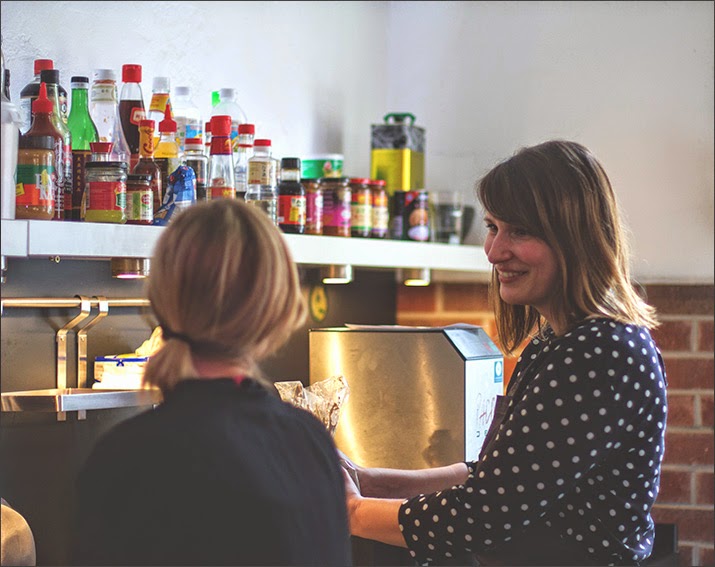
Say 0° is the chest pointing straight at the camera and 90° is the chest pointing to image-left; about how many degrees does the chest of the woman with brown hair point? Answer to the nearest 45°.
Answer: approximately 90°

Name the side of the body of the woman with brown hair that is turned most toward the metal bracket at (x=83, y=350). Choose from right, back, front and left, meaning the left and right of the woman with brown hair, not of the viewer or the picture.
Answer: front

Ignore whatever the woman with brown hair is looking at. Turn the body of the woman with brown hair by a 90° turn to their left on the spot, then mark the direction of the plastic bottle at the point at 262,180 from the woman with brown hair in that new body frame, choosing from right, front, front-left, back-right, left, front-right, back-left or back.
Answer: back-right

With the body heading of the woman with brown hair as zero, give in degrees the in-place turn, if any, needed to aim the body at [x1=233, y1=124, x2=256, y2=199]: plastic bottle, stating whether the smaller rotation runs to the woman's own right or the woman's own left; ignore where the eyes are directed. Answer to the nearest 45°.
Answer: approximately 45° to the woman's own right

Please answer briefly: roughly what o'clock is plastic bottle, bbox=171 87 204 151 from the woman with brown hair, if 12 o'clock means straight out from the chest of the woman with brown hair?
The plastic bottle is roughly at 1 o'clock from the woman with brown hair.

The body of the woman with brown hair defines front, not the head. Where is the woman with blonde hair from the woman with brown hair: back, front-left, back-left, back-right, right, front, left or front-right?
front-left

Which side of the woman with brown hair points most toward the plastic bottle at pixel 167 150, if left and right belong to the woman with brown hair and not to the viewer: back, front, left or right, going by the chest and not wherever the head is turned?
front

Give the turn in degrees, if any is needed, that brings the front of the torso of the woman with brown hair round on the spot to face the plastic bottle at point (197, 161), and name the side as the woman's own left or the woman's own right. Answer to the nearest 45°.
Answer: approximately 45° to the woman's own right

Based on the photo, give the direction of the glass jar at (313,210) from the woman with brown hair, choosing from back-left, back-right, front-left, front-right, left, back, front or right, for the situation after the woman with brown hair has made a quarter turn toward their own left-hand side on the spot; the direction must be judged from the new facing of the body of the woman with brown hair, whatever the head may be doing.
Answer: back-right

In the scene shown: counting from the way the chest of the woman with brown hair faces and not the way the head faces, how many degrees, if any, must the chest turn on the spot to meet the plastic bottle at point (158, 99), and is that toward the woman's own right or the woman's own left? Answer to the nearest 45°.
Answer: approximately 45° to the woman's own right

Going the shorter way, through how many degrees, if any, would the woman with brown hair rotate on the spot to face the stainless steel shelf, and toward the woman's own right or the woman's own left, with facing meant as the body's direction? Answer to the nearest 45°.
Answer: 0° — they already face it

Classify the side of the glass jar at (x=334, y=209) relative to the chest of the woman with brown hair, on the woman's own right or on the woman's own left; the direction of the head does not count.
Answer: on the woman's own right

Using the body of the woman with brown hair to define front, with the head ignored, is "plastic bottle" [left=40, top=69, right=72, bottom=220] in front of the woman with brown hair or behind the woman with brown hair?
in front
